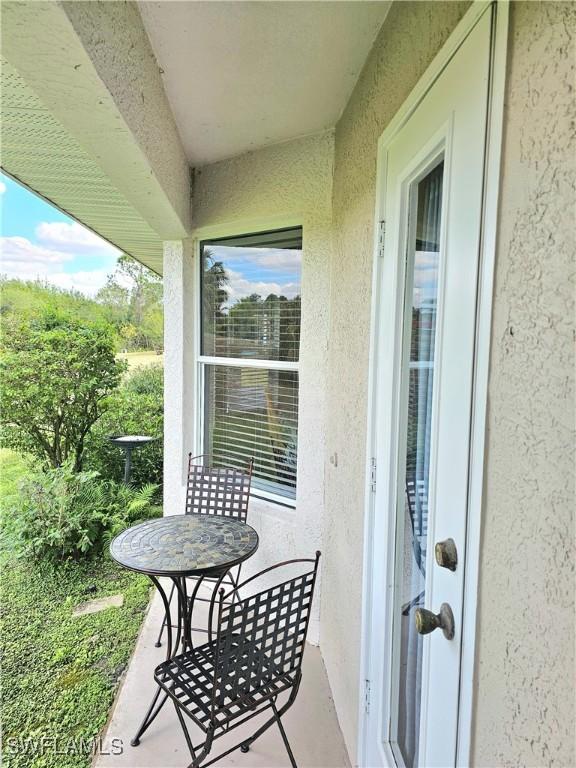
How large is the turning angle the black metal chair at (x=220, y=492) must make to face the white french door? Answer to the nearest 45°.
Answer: approximately 45° to its left

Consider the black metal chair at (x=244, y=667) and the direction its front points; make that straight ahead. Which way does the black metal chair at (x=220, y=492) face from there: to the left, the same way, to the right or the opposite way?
to the left

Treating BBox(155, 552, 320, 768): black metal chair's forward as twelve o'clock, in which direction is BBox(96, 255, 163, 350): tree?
The tree is roughly at 1 o'clock from the black metal chair.

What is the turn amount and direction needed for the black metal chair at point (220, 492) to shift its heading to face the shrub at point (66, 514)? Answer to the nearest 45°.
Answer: approximately 90° to its right

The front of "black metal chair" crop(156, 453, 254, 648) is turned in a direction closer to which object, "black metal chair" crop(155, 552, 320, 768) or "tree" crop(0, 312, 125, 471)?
the black metal chair

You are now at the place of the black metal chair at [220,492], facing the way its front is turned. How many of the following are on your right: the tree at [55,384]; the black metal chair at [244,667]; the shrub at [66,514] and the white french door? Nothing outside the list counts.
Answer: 2

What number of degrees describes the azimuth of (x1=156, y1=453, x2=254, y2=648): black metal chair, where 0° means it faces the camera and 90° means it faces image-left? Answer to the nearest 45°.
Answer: approximately 45°

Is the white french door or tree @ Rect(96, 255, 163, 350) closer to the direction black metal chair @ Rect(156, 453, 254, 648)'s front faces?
the white french door

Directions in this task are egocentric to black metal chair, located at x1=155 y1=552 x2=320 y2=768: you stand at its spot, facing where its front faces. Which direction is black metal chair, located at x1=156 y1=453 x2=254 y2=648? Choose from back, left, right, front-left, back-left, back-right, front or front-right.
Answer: front-right

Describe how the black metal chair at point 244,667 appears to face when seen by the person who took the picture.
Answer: facing away from the viewer and to the left of the viewer
